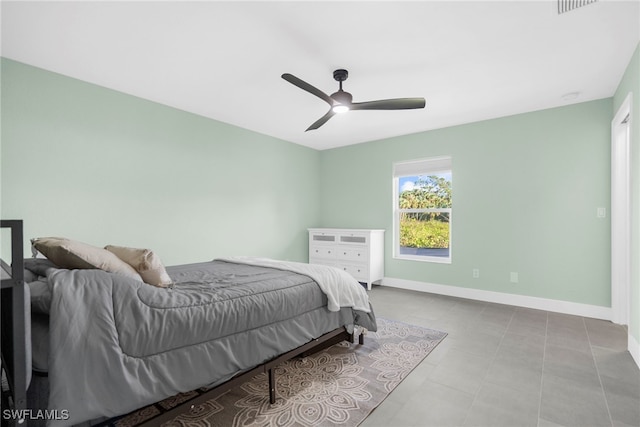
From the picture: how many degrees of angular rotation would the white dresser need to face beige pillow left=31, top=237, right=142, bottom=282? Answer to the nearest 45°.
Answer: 0° — it already faces it

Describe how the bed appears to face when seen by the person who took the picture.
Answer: facing away from the viewer and to the right of the viewer

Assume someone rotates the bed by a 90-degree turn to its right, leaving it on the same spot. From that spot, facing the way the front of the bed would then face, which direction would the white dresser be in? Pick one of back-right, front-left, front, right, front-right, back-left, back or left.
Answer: left

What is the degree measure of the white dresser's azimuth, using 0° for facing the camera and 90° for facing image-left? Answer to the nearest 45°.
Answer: approximately 45°

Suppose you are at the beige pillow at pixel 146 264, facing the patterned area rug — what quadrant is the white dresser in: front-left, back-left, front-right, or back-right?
front-left

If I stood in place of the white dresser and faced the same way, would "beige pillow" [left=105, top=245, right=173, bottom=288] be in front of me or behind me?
in front
